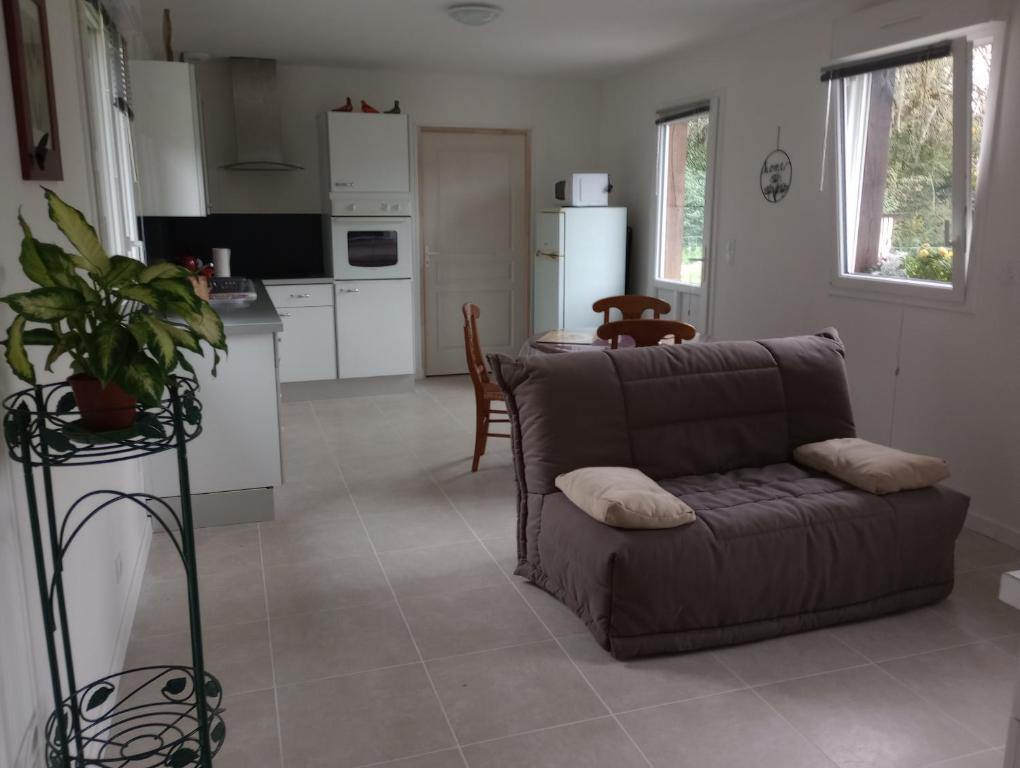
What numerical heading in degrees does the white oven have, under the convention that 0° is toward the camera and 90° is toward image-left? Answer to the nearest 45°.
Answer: approximately 0°

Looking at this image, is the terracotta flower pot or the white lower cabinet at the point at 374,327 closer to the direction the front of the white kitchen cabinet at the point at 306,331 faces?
the terracotta flower pot

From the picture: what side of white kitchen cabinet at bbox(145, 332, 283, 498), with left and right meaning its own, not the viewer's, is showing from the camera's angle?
right

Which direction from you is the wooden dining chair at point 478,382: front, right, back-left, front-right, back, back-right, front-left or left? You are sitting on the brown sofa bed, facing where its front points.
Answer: back

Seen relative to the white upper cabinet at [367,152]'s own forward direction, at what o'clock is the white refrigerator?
The white refrigerator is roughly at 9 o'clock from the white upper cabinet.

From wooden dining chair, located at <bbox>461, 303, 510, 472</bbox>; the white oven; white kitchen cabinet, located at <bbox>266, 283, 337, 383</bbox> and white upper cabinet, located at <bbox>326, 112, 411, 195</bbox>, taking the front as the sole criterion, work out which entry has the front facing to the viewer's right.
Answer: the wooden dining chair

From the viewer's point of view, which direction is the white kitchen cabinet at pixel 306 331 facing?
toward the camera

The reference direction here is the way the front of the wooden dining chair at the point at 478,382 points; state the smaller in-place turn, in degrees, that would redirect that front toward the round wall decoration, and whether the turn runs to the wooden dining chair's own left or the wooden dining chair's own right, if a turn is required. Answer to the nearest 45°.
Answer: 0° — it already faces it

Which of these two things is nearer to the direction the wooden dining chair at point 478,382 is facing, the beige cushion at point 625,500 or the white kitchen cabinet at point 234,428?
the beige cushion

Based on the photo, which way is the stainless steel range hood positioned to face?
toward the camera

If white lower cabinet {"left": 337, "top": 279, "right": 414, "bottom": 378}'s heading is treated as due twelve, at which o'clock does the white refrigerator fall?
The white refrigerator is roughly at 9 o'clock from the white lower cabinet.

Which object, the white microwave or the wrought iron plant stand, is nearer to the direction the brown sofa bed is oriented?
the wrought iron plant stand

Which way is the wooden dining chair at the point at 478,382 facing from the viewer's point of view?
to the viewer's right

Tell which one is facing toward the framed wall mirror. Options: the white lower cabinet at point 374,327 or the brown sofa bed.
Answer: the white lower cabinet

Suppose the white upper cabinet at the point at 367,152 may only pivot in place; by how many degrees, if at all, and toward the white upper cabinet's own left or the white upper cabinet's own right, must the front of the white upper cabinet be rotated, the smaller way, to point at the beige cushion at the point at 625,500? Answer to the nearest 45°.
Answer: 0° — it already faces it
